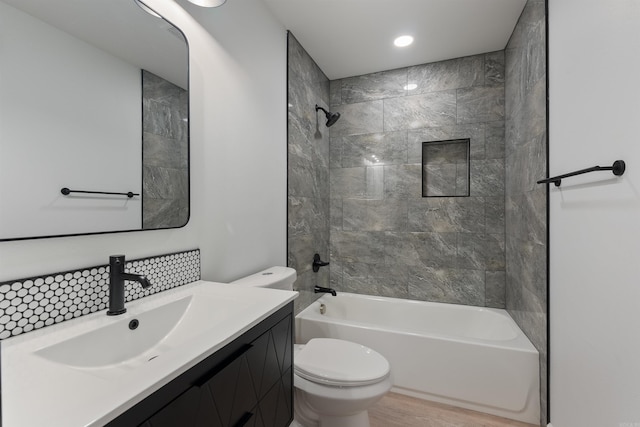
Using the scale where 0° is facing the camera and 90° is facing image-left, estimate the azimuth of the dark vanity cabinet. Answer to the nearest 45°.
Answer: approximately 315°

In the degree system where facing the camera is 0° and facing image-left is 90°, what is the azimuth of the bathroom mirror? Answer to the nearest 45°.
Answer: approximately 315°

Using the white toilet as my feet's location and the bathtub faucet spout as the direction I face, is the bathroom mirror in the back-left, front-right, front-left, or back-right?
back-left

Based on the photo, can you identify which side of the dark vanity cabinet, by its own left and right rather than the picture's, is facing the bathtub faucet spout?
left
